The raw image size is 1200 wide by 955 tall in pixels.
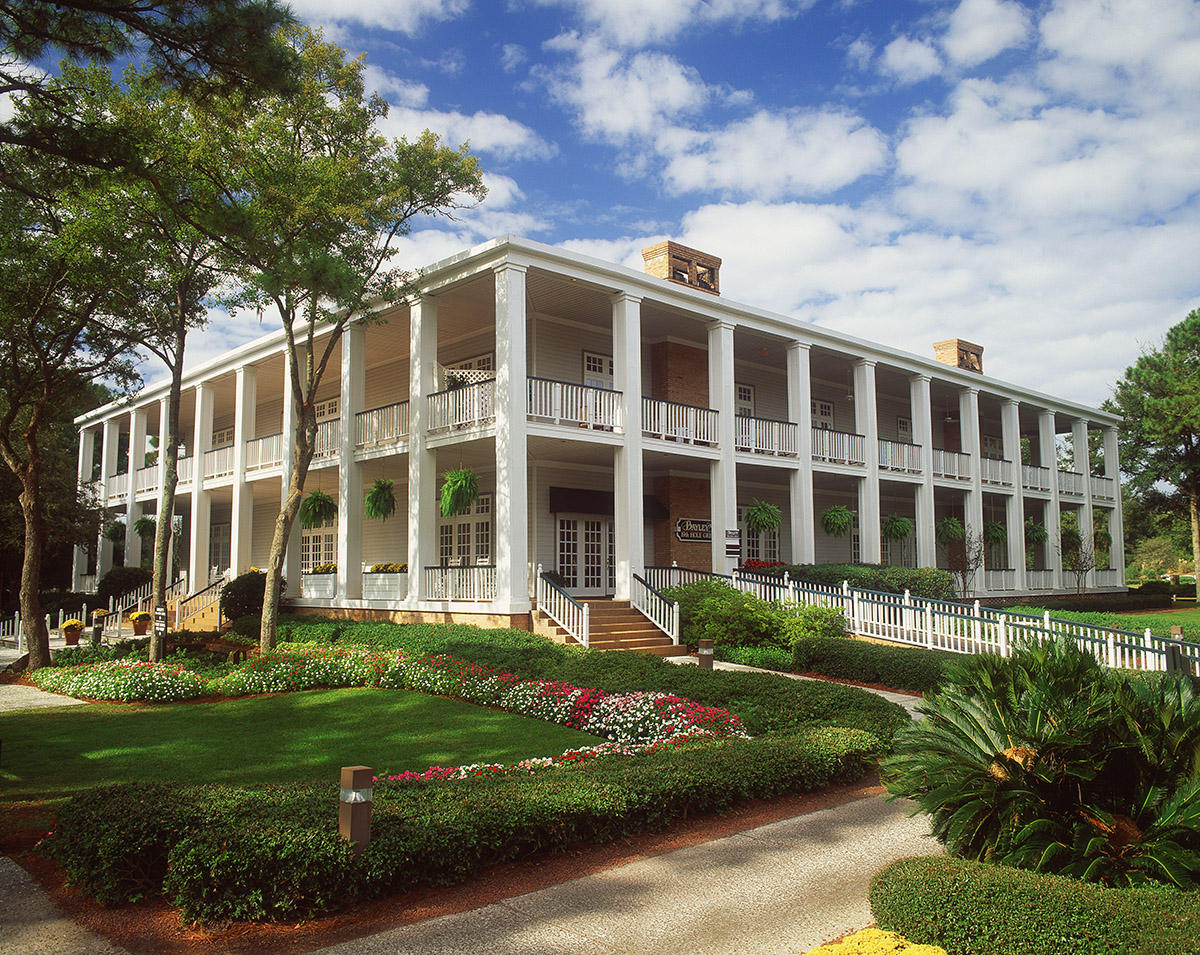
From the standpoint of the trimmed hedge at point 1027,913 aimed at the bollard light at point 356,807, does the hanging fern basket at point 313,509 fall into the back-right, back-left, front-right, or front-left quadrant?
front-right

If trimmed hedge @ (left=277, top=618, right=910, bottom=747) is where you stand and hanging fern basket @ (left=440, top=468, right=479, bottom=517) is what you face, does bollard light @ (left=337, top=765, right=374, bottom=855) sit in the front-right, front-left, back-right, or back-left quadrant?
back-left

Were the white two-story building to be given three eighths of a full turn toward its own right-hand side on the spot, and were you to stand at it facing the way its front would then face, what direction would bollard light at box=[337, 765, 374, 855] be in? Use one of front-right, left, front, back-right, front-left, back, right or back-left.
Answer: left

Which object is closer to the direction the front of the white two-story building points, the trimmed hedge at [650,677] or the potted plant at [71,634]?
the trimmed hedge

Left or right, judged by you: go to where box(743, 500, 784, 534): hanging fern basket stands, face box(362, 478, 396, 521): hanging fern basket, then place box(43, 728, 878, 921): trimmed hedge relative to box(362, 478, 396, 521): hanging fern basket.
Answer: left

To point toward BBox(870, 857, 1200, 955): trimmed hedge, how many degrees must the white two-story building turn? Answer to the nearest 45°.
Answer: approximately 45° to its right
